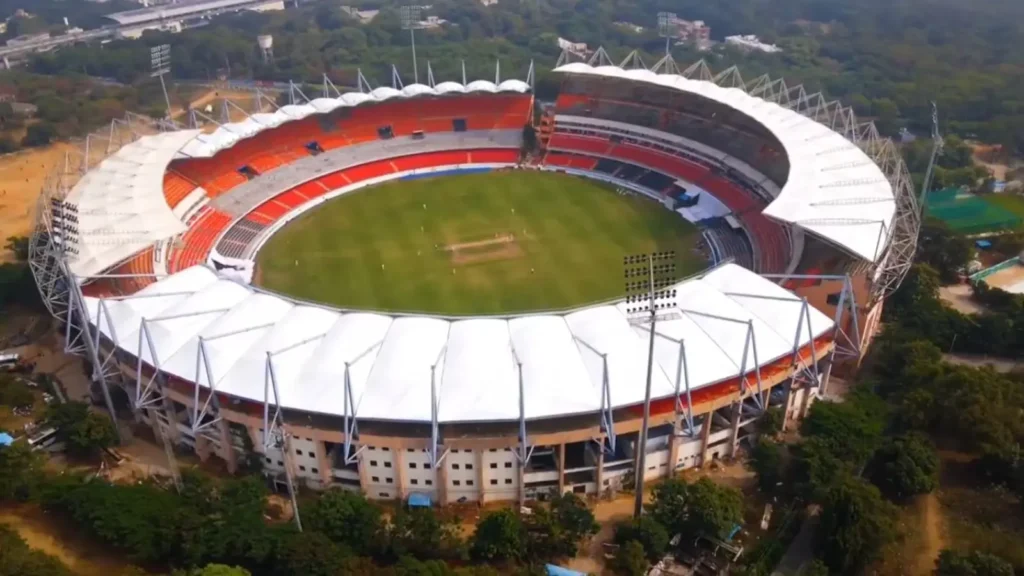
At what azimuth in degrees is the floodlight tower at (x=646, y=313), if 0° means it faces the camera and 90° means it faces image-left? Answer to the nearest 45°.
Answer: approximately 180°

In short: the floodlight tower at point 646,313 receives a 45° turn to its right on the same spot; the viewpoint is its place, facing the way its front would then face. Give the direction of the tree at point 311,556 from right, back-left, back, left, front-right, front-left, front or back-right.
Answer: back

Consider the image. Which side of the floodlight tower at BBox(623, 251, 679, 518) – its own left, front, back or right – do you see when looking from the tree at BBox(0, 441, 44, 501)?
left

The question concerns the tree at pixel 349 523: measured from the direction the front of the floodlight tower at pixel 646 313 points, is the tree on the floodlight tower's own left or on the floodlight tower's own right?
on the floodlight tower's own left

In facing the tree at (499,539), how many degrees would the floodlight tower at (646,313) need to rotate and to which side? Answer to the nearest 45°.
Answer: approximately 135° to its left

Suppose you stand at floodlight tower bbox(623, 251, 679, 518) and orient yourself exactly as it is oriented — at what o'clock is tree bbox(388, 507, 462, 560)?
The tree is roughly at 8 o'clock from the floodlight tower.

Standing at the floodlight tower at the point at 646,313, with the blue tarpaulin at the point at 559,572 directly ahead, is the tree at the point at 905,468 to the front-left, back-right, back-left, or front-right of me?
back-left

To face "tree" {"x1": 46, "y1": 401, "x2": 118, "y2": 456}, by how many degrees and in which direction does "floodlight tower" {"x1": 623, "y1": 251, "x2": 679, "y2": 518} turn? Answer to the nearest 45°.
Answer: approximately 90° to its left

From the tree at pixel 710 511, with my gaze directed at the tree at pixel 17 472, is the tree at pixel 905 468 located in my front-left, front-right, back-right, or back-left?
back-right

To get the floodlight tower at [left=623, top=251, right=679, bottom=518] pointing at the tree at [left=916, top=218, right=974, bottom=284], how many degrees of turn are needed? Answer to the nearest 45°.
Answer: approximately 45° to its right

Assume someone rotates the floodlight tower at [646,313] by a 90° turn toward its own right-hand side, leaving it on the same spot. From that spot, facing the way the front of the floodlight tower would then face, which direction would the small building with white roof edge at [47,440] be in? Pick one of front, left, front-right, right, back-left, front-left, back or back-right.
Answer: back
